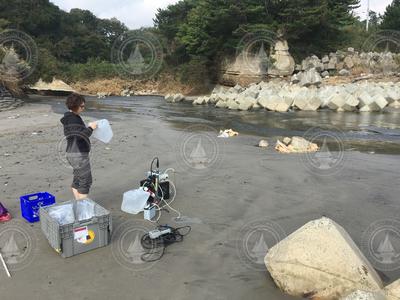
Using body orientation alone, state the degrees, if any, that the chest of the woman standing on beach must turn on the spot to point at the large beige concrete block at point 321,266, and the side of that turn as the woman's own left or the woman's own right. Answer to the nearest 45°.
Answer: approximately 45° to the woman's own right

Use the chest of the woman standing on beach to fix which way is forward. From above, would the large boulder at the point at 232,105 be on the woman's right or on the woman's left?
on the woman's left

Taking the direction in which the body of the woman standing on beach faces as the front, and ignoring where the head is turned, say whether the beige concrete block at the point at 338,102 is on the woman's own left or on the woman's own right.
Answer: on the woman's own left

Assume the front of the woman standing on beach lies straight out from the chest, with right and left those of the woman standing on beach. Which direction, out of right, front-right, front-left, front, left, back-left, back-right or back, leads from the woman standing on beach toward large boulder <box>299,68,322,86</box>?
front-left

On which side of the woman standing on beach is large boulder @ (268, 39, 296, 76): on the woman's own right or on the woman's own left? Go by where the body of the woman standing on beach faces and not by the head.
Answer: on the woman's own left

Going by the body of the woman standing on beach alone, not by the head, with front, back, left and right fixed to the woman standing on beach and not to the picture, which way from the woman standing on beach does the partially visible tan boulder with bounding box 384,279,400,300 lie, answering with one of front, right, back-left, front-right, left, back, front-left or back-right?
front-right

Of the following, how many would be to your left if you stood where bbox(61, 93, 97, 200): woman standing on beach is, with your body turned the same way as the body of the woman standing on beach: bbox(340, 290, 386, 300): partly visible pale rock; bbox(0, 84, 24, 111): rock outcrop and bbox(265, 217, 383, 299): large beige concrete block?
1

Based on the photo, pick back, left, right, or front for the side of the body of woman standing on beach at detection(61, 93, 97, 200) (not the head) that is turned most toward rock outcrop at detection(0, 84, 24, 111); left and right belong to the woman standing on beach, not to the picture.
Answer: left

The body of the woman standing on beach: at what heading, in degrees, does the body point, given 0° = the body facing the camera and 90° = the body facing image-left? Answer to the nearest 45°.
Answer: approximately 270°
